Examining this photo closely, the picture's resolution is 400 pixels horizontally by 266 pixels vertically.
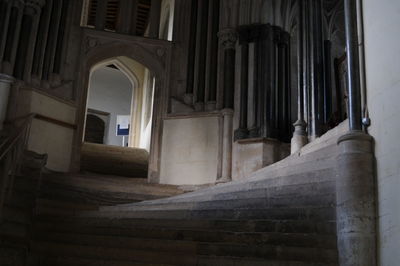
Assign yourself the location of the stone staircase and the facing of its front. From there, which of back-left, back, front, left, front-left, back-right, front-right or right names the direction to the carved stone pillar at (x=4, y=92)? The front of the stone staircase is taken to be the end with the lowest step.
back-right

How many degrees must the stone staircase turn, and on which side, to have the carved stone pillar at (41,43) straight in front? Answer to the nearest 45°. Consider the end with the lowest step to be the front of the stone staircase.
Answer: approximately 135° to its right

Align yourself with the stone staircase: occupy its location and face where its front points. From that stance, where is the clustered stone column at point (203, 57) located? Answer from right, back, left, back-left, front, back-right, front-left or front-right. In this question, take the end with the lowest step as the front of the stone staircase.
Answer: back

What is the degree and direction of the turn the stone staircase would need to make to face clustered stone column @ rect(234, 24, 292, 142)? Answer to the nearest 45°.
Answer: approximately 180°

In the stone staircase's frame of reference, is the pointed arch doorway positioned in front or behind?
behind

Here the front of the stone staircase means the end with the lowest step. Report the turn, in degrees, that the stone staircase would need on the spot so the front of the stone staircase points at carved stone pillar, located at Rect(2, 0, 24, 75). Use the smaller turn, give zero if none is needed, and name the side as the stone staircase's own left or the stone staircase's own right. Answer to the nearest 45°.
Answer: approximately 135° to the stone staircase's own right

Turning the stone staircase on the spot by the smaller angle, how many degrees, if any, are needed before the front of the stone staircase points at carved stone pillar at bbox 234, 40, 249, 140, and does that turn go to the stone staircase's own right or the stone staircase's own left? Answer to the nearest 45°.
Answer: approximately 180°

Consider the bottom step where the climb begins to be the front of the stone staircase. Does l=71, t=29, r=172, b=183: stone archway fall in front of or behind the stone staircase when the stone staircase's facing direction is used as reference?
behind

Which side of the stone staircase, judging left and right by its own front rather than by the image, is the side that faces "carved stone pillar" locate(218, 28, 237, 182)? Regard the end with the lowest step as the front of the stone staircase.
back

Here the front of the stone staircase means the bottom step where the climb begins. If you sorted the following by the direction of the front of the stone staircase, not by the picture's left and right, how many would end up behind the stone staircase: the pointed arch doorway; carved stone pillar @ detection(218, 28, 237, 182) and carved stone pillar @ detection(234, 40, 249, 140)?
3

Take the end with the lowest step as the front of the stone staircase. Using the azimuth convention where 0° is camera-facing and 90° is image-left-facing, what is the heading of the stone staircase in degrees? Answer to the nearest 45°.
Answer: approximately 0°

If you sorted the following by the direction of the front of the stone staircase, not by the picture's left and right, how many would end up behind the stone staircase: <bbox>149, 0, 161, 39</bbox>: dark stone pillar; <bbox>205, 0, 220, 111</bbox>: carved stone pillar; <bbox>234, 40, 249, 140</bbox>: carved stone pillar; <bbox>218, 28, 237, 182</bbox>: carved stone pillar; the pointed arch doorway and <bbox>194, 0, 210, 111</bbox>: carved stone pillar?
6

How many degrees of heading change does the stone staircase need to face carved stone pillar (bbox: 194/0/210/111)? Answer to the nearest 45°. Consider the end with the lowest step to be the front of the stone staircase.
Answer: approximately 180°

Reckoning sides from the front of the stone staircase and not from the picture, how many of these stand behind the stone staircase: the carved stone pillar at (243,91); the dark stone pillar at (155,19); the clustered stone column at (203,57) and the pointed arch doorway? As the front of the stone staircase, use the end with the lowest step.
4

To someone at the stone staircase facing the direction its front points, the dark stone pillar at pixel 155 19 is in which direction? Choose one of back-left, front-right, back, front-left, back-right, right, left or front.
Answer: back
